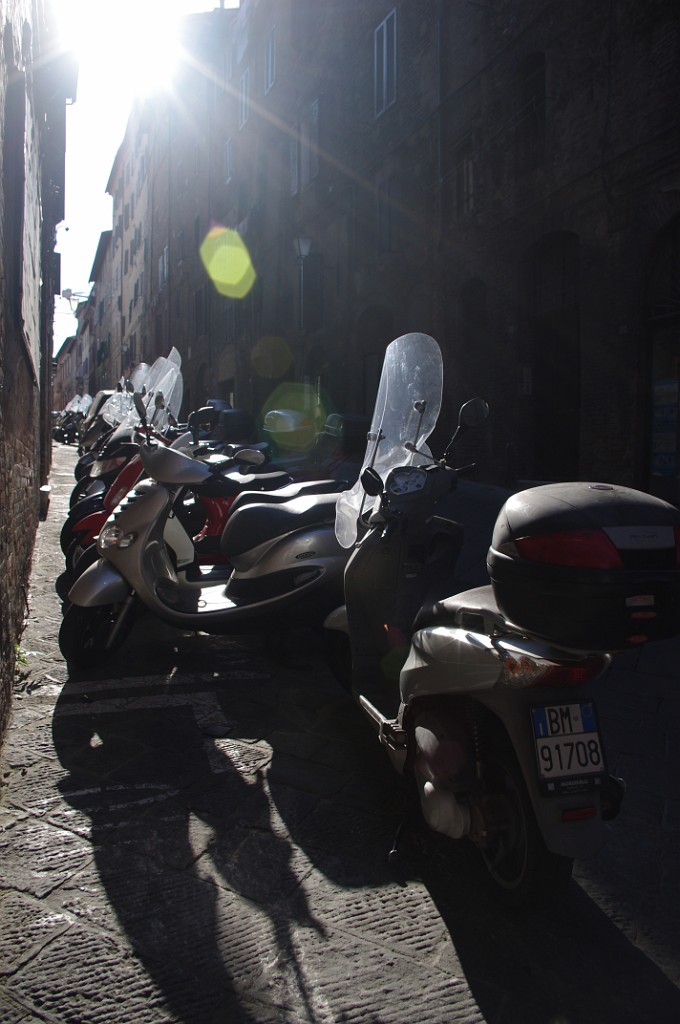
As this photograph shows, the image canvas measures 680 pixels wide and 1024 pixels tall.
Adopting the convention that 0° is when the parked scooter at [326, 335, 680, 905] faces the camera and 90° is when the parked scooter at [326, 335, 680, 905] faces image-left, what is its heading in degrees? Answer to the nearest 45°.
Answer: approximately 135°

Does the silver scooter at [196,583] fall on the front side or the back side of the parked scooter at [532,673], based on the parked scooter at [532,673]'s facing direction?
on the front side
